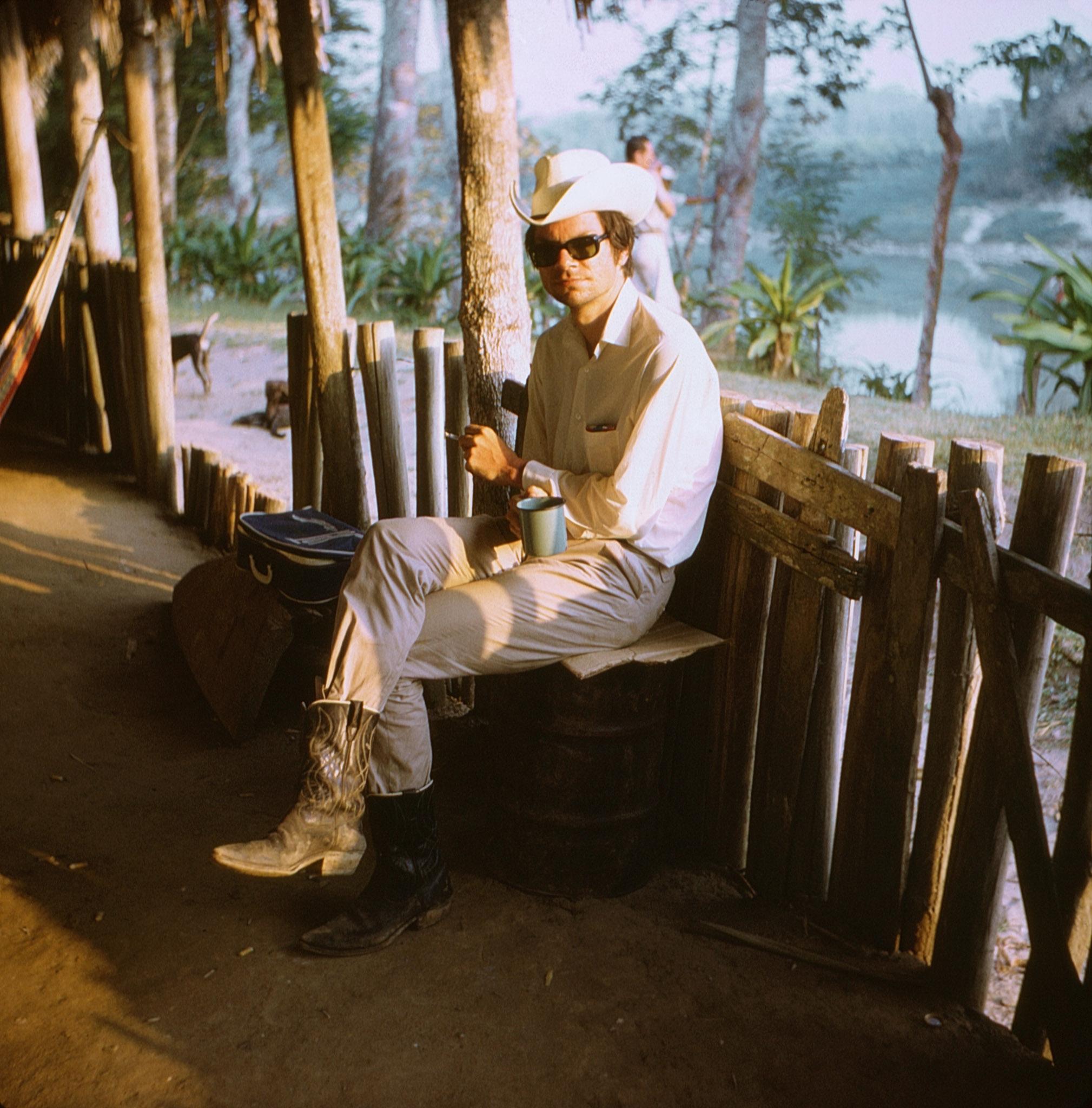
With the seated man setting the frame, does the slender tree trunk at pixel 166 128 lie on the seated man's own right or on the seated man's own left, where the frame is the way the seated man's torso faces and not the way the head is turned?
on the seated man's own right

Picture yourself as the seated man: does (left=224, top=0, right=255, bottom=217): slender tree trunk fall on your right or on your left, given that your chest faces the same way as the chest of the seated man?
on your right

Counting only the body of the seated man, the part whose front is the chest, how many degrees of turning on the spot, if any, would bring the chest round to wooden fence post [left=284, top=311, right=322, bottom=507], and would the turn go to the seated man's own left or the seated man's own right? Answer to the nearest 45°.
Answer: approximately 90° to the seated man's own right

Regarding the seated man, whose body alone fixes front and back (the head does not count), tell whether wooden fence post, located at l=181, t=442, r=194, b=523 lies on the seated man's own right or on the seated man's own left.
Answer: on the seated man's own right

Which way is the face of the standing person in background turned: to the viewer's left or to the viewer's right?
to the viewer's right
